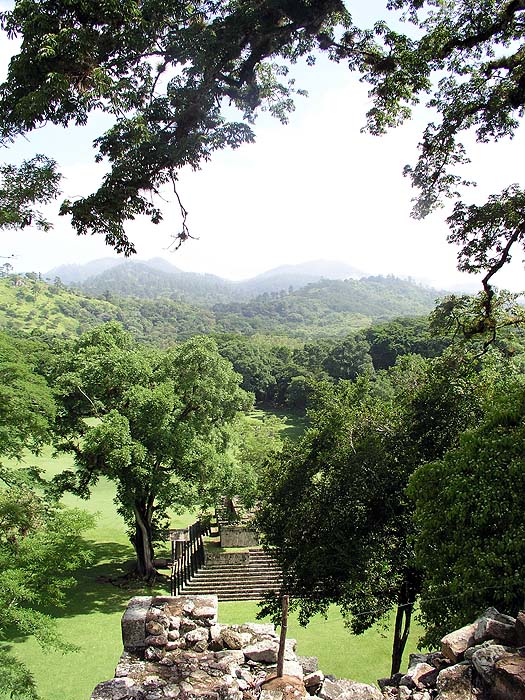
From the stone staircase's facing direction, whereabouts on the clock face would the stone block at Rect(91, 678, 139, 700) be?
The stone block is roughly at 12 o'clock from the stone staircase.

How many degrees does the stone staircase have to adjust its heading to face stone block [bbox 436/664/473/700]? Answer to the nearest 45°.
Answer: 0° — it already faces it

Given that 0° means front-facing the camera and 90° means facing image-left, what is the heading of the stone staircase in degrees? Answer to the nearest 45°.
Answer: approximately 0°

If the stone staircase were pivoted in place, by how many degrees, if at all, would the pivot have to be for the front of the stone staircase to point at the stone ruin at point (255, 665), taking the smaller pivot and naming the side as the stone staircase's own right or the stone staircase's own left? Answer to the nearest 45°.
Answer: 0° — it already faces it

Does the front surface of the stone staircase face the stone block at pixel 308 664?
yes

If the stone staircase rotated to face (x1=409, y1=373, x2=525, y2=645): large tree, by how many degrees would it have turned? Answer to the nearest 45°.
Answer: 0° — it already faces it

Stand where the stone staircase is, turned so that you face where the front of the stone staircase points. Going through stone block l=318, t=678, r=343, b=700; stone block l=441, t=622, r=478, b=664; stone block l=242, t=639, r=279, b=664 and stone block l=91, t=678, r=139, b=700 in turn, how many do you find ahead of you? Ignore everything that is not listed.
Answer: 4

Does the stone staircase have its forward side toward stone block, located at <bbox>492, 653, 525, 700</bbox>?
yes

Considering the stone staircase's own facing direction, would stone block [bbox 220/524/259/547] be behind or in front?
behind
